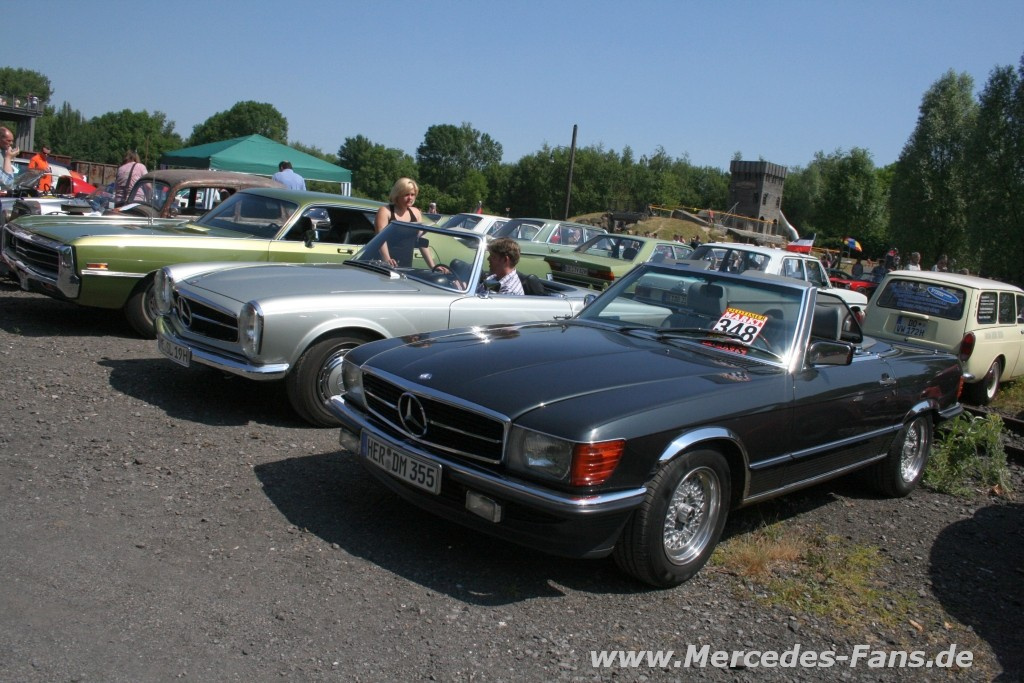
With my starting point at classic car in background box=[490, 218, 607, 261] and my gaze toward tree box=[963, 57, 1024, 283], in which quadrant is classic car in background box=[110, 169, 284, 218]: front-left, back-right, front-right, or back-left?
back-right

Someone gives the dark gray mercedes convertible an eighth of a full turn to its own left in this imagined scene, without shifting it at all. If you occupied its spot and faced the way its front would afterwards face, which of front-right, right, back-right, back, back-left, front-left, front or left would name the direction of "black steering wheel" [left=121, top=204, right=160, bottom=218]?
back-right

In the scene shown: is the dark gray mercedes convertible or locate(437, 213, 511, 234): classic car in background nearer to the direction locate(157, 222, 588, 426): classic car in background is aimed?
the dark gray mercedes convertible

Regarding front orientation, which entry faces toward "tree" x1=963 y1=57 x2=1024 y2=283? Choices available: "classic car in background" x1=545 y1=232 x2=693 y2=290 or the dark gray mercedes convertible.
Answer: the classic car in background

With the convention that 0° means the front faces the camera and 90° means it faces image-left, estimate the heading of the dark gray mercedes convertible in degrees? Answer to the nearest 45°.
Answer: approximately 45°

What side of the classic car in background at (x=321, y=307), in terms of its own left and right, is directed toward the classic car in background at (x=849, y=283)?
back

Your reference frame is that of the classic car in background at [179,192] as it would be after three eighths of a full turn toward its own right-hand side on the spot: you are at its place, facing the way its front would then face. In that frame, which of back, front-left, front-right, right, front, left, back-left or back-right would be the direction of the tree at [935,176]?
front-right

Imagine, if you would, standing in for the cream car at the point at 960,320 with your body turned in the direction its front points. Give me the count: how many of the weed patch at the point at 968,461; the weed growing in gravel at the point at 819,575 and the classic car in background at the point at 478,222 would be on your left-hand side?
1

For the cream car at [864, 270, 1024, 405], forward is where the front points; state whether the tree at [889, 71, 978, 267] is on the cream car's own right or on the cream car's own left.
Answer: on the cream car's own left
